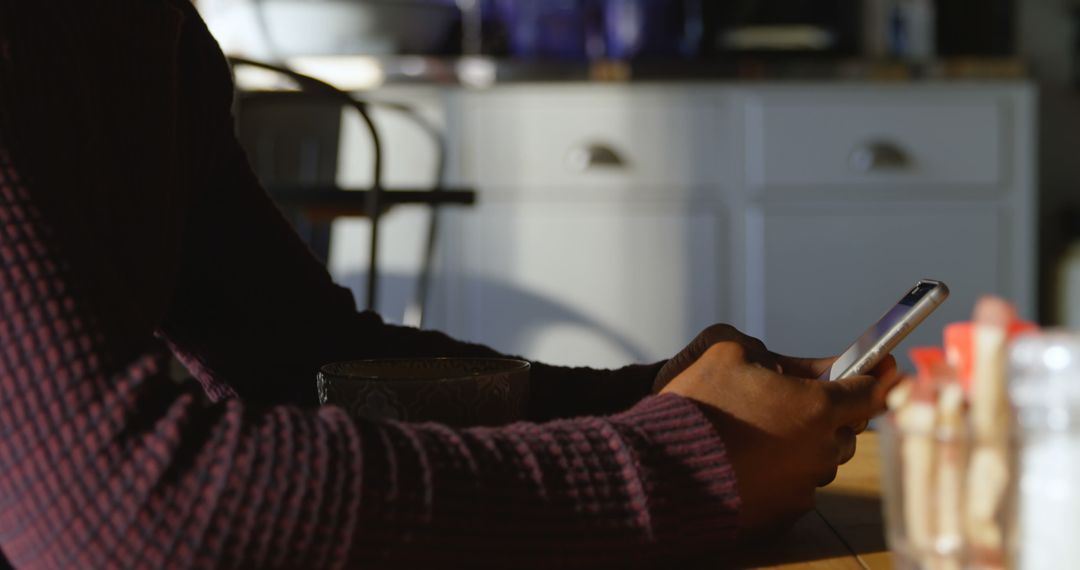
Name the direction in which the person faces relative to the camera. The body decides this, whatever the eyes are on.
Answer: to the viewer's right

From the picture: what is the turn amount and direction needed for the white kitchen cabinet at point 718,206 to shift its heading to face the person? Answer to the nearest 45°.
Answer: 0° — it already faces them

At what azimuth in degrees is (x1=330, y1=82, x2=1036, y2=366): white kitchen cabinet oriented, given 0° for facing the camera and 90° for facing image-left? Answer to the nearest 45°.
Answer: approximately 0°

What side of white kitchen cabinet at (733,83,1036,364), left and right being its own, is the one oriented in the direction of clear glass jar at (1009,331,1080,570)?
front

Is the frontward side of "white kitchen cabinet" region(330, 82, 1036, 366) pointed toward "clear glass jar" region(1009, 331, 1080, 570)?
yes

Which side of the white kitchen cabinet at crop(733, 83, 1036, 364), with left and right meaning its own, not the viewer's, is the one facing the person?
front

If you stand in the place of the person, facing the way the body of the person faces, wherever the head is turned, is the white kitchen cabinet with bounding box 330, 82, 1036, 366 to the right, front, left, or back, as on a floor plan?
left

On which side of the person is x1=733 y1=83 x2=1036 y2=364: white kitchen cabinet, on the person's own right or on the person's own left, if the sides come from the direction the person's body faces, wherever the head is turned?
on the person's own left

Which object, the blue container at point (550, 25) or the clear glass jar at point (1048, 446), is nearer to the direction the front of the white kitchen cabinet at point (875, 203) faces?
the clear glass jar

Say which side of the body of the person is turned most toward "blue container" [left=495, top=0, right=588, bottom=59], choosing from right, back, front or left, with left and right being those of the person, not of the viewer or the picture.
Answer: left

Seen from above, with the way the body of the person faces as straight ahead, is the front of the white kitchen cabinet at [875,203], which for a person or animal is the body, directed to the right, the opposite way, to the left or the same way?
to the right

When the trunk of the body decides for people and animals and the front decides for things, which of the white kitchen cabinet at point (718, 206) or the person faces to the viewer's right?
the person

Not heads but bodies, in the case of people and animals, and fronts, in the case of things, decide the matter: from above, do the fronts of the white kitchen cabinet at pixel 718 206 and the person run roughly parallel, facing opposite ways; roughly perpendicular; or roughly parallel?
roughly perpendicular
